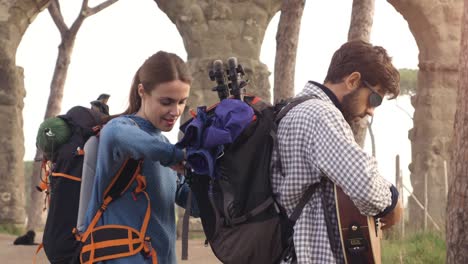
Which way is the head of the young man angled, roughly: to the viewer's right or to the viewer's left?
to the viewer's right

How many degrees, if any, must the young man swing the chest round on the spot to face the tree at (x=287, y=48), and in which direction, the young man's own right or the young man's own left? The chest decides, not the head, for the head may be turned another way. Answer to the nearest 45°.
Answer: approximately 90° to the young man's own left

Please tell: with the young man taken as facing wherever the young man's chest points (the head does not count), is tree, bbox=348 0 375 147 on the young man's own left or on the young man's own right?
on the young man's own left

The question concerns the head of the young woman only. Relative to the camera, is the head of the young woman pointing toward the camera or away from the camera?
toward the camera

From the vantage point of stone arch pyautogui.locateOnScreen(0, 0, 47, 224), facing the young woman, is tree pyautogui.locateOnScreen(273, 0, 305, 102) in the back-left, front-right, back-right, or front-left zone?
front-left

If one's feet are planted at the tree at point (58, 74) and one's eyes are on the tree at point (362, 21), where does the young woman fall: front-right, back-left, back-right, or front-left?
front-right

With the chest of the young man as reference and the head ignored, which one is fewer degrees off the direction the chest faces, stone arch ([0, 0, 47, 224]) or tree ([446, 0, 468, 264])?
the tree

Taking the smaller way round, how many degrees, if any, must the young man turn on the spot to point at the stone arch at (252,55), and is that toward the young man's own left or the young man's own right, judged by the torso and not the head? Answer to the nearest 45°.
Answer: approximately 90° to the young man's own left

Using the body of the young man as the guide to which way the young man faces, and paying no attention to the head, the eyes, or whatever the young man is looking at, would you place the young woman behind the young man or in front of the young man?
behind

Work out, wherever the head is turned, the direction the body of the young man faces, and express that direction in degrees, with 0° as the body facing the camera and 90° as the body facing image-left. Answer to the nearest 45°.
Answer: approximately 270°

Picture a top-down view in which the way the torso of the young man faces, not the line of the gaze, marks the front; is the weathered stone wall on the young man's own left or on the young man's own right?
on the young man's own left
